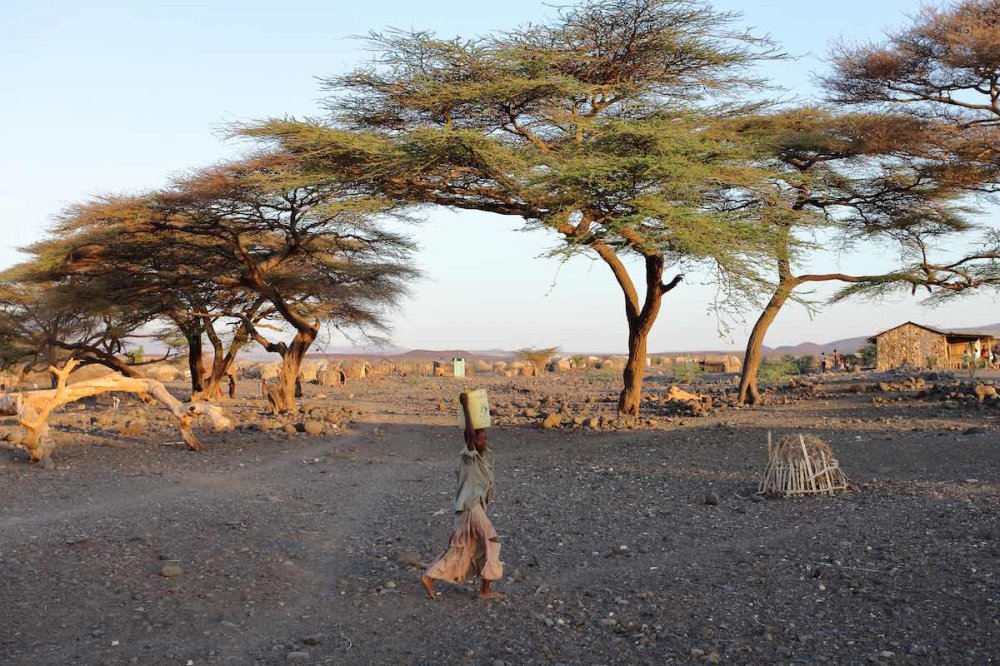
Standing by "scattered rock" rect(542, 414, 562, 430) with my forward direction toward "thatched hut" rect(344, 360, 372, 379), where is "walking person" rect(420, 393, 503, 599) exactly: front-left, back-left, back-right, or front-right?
back-left

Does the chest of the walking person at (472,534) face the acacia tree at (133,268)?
no

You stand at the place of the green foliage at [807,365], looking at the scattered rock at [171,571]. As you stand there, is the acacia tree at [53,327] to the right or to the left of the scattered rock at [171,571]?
right
